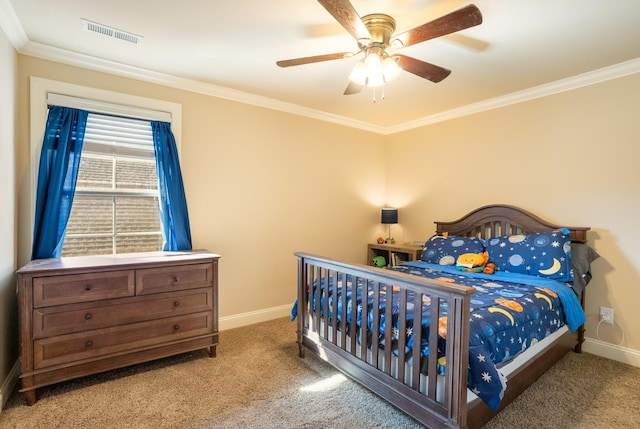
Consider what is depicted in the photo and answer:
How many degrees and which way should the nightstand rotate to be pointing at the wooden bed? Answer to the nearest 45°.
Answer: approximately 45° to its left

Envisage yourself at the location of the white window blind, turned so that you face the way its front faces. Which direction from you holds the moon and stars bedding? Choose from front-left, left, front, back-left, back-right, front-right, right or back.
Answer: front-left

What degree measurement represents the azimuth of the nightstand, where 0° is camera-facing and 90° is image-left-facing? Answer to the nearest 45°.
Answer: approximately 45°

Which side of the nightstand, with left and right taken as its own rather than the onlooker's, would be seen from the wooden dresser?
front

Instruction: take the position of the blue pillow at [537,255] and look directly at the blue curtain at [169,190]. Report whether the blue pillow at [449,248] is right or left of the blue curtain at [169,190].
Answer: right

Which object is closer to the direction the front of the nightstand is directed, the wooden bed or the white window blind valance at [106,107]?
the white window blind valance

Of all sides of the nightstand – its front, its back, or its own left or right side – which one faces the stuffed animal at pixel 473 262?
left

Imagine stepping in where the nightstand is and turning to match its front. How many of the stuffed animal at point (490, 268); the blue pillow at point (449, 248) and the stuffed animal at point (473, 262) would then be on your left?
3

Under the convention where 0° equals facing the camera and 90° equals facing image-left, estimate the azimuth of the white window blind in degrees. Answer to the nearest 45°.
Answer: approximately 0°

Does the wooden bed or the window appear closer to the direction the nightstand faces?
the window

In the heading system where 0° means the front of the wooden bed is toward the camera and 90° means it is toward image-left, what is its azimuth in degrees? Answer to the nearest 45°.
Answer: approximately 45°

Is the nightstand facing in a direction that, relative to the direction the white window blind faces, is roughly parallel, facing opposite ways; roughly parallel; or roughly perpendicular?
roughly perpendicular
